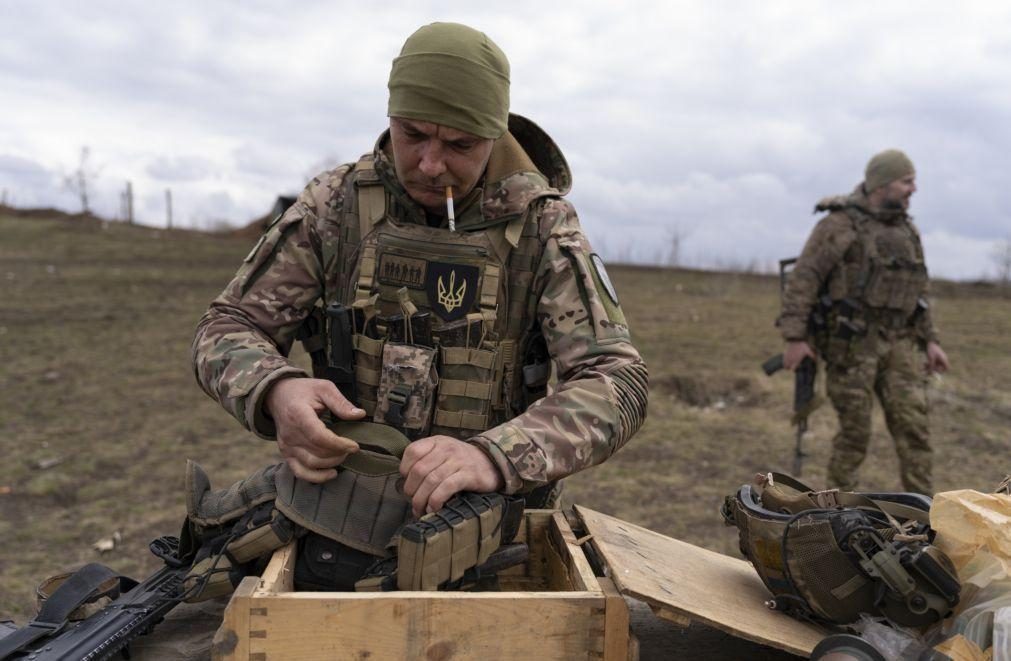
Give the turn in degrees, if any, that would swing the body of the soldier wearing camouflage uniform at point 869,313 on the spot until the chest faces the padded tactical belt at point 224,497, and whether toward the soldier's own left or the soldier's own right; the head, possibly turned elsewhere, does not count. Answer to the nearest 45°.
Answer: approximately 45° to the soldier's own right

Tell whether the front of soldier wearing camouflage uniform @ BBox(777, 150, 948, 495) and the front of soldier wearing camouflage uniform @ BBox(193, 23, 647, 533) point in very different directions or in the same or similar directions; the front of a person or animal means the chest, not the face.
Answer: same or similar directions

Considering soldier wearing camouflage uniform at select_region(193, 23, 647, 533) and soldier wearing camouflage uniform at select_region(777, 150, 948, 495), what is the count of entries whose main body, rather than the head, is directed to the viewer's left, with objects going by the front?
0

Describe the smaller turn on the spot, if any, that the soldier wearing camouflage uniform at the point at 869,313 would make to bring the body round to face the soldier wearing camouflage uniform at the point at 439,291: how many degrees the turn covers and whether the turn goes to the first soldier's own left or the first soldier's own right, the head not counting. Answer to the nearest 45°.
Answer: approximately 45° to the first soldier's own right

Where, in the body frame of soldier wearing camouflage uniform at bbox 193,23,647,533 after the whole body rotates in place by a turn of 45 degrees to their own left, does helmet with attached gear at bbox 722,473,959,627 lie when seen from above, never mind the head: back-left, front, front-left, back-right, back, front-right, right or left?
front

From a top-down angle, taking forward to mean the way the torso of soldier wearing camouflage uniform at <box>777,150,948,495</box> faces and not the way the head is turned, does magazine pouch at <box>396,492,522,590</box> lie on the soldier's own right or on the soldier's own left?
on the soldier's own right

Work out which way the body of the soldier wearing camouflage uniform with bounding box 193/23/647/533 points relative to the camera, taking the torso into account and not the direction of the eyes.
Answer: toward the camera

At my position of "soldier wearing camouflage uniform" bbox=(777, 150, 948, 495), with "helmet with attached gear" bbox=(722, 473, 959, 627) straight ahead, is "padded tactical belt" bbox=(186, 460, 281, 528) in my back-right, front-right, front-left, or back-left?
front-right

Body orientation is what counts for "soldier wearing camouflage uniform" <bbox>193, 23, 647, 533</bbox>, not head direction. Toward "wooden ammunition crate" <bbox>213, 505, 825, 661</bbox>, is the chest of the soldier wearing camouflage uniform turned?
yes

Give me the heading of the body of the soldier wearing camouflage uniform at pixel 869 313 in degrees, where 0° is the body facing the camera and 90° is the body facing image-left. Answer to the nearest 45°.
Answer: approximately 315°

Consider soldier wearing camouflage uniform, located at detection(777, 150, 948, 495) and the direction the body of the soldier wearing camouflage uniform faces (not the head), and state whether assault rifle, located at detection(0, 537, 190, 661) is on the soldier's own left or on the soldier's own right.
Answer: on the soldier's own right
